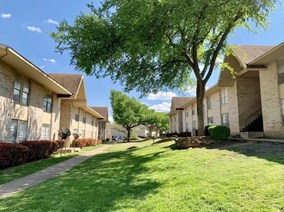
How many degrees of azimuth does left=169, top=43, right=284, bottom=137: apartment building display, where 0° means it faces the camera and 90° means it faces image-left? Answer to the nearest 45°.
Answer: approximately 45°

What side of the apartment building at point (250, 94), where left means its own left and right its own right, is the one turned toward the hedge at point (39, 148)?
front

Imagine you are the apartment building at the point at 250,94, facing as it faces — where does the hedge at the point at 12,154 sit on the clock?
The hedge is roughly at 12 o'clock from the apartment building.

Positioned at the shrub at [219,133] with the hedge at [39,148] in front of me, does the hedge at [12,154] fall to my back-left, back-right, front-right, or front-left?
front-left

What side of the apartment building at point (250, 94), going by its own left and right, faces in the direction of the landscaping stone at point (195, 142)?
front

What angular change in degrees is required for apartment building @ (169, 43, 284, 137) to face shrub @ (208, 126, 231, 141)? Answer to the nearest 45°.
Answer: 0° — it already faces it
